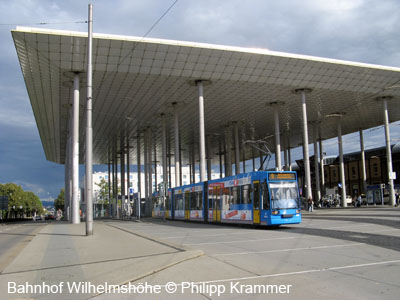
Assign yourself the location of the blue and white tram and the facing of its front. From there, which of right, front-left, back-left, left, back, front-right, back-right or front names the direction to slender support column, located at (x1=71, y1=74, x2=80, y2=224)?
back

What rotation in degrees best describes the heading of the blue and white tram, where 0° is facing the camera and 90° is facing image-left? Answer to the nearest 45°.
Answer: approximately 315°
